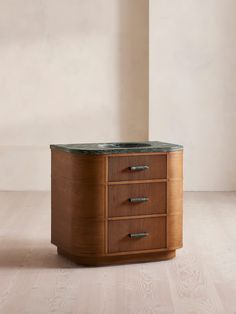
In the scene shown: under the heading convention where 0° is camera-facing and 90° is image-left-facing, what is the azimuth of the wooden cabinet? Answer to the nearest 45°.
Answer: approximately 315°
